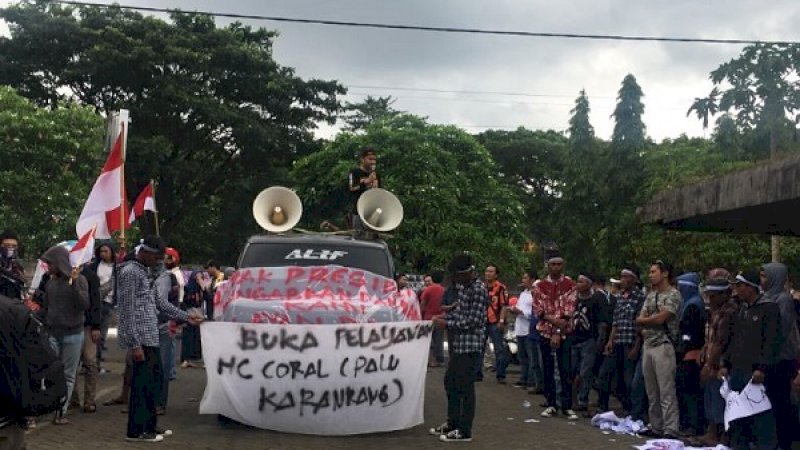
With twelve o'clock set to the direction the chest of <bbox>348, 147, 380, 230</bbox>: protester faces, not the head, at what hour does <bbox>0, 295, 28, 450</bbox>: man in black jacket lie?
The man in black jacket is roughly at 2 o'clock from the protester.

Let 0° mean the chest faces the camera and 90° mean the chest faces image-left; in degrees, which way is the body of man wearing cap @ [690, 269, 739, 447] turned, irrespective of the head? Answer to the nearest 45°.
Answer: approximately 90°

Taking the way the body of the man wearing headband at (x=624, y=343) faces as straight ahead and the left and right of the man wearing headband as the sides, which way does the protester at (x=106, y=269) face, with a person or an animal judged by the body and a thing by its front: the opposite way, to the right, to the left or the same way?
to the left

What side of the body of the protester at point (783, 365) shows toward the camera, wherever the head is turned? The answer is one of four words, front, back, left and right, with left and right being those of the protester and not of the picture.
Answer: left

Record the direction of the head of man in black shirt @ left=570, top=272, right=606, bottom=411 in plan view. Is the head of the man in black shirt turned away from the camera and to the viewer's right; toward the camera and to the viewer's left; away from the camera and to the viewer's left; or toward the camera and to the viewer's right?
toward the camera and to the viewer's left

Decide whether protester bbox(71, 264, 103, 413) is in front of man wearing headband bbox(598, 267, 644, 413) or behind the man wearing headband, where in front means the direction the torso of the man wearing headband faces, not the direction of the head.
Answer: in front

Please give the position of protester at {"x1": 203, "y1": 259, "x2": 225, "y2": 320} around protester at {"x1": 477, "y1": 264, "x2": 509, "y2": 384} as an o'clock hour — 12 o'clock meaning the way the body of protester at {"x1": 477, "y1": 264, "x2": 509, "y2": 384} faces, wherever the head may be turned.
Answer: protester at {"x1": 203, "y1": 259, "x2": 225, "y2": 320} is roughly at 2 o'clock from protester at {"x1": 477, "y1": 264, "x2": 509, "y2": 384}.

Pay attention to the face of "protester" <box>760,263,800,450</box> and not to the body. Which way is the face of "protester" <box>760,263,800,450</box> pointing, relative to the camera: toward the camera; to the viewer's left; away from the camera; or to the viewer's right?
to the viewer's left

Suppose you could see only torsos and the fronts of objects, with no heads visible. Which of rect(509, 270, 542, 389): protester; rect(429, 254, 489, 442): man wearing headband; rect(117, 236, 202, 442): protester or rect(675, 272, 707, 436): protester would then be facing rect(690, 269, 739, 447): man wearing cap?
rect(117, 236, 202, 442): protester

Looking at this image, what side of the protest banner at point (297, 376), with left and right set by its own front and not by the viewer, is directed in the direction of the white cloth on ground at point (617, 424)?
left

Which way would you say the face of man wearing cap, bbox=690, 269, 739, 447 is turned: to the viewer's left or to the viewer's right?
to the viewer's left

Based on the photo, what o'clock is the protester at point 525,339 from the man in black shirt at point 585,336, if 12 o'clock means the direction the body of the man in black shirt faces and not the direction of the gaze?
The protester is roughly at 4 o'clock from the man in black shirt.
